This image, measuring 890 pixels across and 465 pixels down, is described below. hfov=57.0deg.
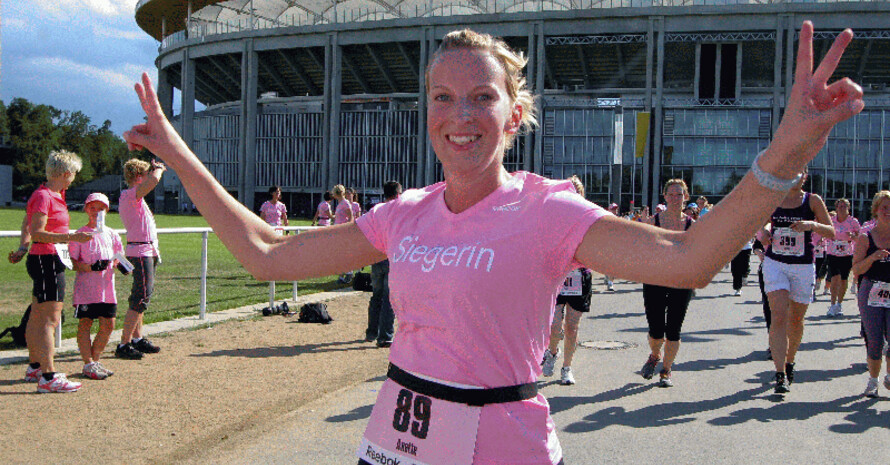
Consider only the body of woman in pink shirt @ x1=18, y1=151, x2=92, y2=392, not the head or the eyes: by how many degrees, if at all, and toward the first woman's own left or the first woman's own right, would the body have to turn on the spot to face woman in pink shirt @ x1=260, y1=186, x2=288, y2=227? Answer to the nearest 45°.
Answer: approximately 45° to the first woman's own left

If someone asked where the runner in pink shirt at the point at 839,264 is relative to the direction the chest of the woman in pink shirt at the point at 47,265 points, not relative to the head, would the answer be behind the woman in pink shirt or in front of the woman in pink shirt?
in front

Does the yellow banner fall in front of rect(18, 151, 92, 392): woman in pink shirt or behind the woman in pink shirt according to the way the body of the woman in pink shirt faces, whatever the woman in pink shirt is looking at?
in front

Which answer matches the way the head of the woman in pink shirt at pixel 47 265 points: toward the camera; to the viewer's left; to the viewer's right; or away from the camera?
to the viewer's right

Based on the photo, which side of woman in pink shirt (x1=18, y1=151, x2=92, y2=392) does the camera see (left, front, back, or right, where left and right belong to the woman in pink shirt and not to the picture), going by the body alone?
right

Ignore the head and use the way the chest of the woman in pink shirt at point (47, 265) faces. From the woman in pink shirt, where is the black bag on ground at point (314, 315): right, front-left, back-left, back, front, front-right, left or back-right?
front-left
